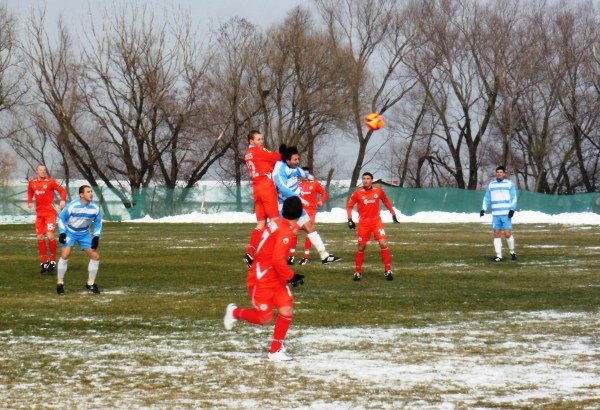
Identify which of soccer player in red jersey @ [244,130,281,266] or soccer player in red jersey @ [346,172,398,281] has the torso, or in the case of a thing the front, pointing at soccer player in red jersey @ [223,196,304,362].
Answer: soccer player in red jersey @ [346,172,398,281]

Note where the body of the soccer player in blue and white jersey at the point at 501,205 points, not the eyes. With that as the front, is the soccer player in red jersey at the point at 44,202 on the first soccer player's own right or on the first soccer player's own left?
on the first soccer player's own right

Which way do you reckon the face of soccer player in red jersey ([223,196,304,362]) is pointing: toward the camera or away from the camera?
away from the camera

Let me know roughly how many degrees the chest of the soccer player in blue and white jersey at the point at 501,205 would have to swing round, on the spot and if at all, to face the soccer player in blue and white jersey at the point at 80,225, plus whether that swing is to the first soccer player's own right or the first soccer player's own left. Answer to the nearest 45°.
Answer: approximately 45° to the first soccer player's own right

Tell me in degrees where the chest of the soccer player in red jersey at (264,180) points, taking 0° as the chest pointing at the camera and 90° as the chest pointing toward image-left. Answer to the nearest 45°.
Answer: approximately 225°

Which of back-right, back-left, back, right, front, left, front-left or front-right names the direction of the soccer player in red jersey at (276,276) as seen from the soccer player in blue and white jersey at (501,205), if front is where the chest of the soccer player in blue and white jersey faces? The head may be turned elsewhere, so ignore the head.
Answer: front

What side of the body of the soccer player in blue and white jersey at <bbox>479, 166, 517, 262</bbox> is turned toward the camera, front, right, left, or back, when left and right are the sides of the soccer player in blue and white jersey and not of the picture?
front

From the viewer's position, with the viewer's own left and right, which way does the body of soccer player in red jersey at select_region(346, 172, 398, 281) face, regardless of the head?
facing the viewer

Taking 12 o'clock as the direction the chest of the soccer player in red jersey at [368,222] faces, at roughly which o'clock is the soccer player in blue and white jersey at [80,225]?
The soccer player in blue and white jersey is roughly at 2 o'clock from the soccer player in red jersey.
